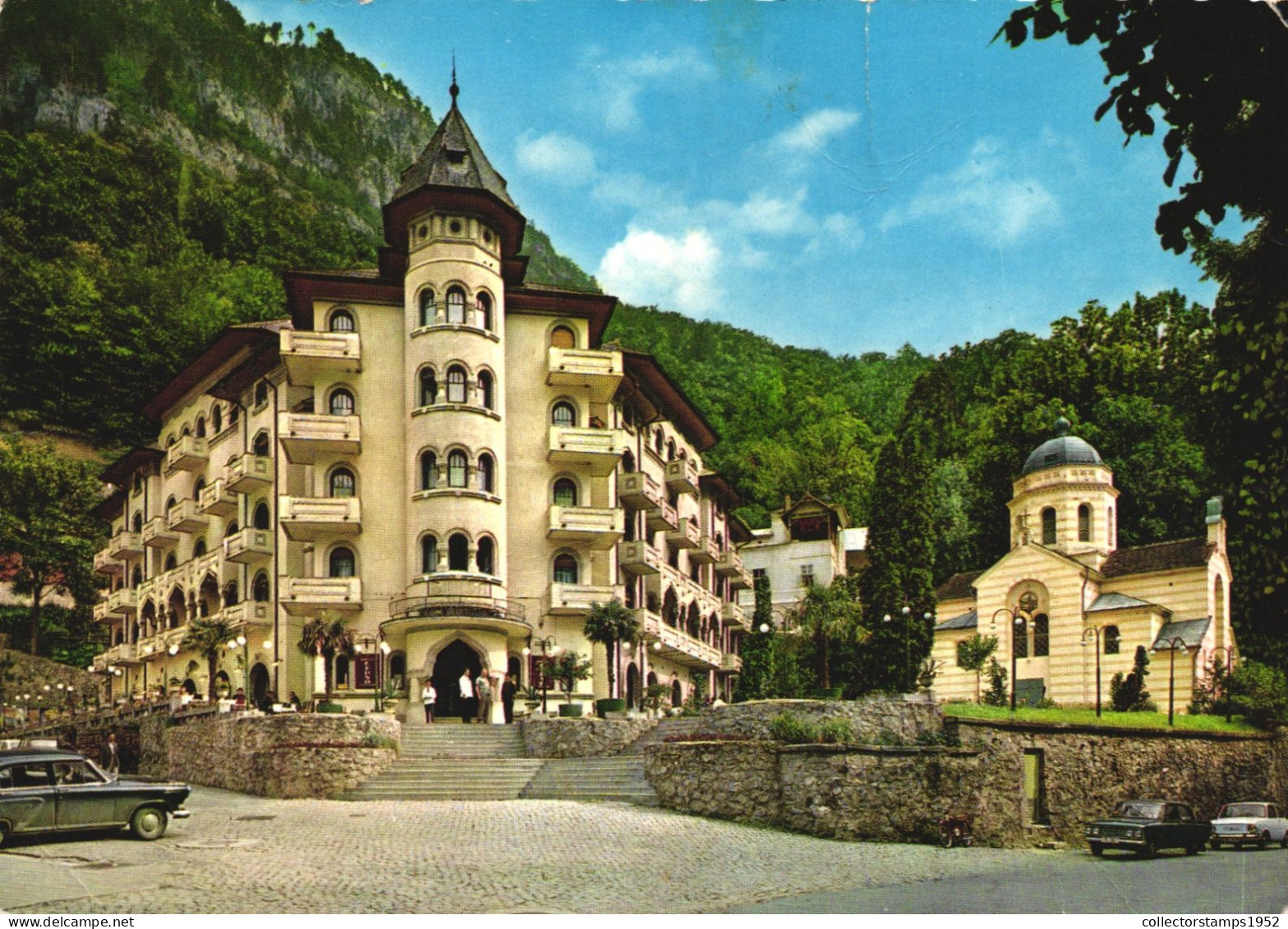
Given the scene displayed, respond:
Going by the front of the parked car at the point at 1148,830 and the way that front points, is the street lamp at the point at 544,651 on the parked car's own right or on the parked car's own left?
on the parked car's own right

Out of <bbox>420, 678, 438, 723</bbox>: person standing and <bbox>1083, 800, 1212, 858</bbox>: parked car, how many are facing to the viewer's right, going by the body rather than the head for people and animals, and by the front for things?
0

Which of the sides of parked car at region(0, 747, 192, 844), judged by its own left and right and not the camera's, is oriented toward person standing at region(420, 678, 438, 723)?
left

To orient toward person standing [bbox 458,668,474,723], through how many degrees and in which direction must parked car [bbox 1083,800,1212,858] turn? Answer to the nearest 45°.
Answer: approximately 90° to its right

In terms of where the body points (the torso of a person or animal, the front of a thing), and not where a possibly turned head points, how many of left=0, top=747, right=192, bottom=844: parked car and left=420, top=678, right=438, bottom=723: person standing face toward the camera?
1

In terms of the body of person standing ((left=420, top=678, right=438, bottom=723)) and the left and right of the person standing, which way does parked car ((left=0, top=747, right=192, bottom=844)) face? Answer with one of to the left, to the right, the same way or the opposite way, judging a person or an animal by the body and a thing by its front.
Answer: to the left

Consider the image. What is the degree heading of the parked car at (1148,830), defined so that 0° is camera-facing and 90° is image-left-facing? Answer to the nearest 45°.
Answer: approximately 45°

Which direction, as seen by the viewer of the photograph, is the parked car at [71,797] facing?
facing to the right of the viewer

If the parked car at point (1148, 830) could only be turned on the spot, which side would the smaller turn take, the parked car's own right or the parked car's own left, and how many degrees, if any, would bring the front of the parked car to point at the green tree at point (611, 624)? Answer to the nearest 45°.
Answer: approximately 90° to the parked car's own right
